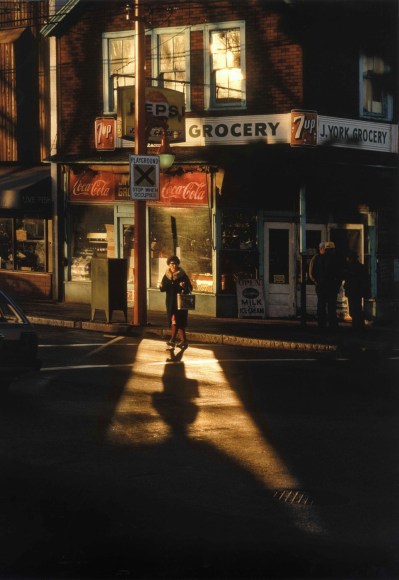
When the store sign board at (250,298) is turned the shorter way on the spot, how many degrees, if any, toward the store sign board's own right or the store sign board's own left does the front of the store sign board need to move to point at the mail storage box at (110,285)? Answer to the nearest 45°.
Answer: approximately 45° to the store sign board's own right

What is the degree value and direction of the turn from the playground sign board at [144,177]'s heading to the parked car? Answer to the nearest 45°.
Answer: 0° — it already faces it

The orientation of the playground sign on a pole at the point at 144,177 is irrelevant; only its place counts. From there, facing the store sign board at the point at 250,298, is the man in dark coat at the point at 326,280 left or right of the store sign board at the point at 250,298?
right

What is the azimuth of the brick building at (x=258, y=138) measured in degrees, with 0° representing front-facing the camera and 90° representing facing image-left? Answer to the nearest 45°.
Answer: approximately 0°

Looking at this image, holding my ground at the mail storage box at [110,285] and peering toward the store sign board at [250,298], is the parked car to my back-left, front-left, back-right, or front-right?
back-right

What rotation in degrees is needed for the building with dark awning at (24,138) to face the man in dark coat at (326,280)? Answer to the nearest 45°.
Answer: approximately 45° to its left
